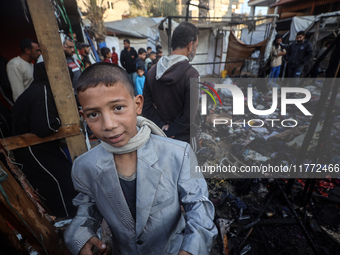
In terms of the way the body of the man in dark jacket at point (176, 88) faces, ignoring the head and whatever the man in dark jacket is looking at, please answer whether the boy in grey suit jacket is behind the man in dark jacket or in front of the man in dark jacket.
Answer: behind

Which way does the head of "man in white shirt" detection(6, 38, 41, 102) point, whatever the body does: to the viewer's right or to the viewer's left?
to the viewer's right

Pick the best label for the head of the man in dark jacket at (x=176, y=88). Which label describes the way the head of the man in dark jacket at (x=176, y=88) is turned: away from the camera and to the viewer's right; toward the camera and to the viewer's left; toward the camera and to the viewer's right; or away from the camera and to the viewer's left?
away from the camera and to the viewer's right

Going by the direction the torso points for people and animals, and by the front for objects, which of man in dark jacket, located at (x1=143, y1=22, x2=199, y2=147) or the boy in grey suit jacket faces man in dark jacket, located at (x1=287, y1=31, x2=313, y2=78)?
man in dark jacket, located at (x1=143, y1=22, x2=199, y2=147)

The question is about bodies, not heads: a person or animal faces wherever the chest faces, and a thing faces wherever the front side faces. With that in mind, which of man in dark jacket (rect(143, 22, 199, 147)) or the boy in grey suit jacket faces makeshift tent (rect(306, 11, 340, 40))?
the man in dark jacket

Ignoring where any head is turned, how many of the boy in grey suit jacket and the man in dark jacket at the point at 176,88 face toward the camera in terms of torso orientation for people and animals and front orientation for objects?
1

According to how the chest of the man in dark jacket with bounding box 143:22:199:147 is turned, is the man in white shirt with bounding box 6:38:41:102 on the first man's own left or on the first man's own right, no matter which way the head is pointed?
on the first man's own left

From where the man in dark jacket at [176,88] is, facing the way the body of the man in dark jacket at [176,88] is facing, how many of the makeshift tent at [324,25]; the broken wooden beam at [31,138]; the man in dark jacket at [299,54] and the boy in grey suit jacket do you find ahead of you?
2

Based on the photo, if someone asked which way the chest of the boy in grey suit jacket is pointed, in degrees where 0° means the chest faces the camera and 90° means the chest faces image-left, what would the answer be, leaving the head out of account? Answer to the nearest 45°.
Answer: approximately 0°

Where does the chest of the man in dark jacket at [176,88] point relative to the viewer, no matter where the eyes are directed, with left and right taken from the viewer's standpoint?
facing away from the viewer and to the right of the viewer

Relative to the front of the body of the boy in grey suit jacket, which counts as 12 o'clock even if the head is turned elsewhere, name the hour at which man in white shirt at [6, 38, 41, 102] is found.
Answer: The man in white shirt is roughly at 5 o'clock from the boy in grey suit jacket.

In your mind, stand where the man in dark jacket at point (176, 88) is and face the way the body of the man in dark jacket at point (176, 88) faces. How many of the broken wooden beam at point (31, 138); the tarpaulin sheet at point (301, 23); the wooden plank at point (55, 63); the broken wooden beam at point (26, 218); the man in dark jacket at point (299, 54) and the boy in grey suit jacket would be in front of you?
2

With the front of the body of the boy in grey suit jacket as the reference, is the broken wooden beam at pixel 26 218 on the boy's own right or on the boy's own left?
on the boy's own right

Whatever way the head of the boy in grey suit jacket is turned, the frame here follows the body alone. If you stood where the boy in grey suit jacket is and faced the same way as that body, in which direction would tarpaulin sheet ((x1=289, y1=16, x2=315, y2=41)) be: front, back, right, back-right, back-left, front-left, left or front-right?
back-left
